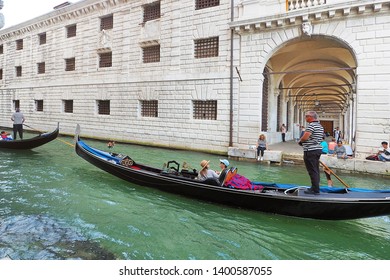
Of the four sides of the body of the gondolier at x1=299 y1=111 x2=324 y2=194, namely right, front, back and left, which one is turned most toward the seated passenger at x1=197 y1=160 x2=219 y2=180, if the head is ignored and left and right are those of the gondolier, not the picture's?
front

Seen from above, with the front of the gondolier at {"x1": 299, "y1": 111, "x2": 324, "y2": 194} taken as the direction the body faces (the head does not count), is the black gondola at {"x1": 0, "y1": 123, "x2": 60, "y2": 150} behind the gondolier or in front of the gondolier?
in front

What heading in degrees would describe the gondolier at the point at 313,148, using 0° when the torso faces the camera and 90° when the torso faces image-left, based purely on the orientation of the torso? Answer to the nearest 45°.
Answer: approximately 90°

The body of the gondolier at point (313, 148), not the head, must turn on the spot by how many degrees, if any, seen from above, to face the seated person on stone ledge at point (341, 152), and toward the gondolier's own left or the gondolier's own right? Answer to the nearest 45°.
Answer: approximately 90° to the gondolier's own right

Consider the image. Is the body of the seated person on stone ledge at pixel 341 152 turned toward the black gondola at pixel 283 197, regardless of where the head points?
yes

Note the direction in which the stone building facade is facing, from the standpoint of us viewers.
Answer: facing the viewer and to the left of the viewer

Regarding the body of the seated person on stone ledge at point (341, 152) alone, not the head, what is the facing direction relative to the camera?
toward the camera

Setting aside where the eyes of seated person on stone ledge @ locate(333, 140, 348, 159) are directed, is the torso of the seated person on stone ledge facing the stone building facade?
no

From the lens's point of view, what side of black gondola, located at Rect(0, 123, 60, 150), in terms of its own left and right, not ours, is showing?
left

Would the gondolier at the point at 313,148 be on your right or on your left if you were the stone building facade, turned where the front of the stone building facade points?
on your left

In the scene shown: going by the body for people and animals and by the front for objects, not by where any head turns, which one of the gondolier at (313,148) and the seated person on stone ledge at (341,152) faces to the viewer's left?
the gondolier

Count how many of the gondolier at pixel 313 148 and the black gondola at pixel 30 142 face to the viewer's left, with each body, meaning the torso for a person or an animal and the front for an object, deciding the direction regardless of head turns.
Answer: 2
